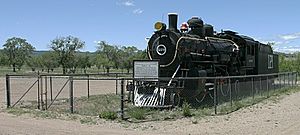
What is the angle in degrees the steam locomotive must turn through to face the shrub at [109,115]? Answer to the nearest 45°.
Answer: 0° — it already faces it

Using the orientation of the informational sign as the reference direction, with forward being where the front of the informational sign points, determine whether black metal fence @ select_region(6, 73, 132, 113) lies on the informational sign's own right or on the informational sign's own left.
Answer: on the informational sign's own right

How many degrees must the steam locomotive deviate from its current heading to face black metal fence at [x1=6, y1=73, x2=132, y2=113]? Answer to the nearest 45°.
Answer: approximately 45° to its right

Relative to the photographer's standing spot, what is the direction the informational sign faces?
facing the viewer

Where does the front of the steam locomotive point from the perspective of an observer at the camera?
facing the viewer and to the left of the viewer
